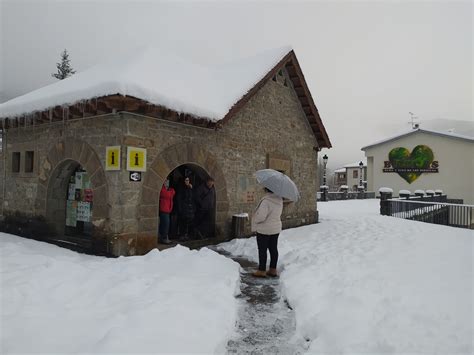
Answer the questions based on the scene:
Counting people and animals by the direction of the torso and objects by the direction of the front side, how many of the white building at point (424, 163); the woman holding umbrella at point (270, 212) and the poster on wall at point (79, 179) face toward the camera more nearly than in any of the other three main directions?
2

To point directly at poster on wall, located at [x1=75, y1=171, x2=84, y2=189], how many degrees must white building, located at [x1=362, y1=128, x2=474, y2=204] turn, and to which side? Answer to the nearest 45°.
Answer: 0° — it already faces it

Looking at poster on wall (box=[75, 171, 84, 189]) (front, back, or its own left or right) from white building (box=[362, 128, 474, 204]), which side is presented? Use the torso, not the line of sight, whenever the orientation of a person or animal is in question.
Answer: left

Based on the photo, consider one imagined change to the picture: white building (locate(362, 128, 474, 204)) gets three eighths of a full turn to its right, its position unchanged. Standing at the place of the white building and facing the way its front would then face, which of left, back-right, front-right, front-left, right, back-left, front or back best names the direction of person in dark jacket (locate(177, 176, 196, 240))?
back-left

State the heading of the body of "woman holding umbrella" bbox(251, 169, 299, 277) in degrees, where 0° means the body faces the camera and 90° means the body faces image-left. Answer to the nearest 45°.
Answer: approximately 135°

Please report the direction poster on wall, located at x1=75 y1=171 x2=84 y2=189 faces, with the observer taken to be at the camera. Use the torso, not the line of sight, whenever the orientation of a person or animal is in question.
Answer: facing the viewer

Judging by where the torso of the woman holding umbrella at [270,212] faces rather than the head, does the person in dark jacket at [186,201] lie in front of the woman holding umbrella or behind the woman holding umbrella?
in front

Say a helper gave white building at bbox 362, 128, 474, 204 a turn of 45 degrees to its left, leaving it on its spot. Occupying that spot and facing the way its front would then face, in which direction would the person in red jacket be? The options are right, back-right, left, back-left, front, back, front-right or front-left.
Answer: front-right

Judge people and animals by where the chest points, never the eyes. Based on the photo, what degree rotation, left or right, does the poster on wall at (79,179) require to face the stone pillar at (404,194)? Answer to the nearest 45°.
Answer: approximately 90° to its left

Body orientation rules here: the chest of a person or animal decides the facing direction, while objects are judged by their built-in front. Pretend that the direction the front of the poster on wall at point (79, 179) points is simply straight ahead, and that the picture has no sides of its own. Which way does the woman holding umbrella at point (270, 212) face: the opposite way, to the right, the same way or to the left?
the opposite way

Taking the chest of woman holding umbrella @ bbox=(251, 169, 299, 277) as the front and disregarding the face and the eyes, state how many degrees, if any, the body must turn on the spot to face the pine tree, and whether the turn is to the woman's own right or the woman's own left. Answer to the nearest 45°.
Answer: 0° — they already face it

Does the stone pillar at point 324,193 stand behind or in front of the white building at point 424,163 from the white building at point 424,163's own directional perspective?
in front

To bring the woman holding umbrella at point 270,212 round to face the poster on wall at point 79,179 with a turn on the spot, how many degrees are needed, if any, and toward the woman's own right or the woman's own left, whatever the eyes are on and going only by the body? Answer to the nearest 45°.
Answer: approximately 45° to the woman's own left

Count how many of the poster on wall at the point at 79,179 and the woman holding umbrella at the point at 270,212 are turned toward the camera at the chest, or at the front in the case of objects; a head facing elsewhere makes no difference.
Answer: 1

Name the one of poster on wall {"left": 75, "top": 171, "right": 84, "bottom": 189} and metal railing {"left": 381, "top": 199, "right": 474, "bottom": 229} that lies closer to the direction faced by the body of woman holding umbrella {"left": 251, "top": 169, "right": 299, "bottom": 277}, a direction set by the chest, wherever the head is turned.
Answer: the poster on wall

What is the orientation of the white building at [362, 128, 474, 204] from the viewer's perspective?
toward the camera
